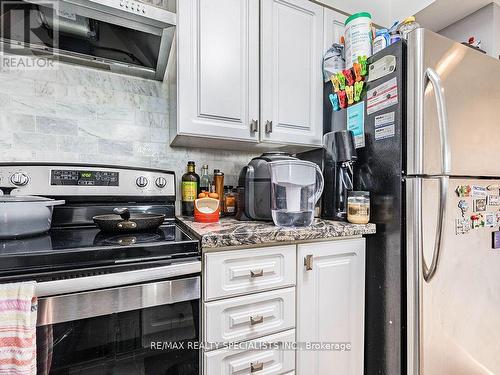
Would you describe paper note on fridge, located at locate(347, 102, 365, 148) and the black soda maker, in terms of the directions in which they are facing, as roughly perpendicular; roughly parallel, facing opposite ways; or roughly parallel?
roughly perpendicular

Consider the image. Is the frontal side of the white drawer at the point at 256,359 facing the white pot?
no

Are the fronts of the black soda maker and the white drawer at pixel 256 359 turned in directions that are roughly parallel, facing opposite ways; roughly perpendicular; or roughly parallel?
roughly parallel

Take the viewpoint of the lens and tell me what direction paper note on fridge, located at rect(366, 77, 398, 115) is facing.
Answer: facing the viewer and to the left of the viewer

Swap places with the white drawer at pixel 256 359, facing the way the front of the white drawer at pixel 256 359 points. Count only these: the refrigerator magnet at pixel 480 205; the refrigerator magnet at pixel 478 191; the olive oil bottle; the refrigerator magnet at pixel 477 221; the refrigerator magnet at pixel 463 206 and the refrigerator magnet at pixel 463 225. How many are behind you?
1

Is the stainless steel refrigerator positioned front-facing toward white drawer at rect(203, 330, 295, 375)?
no

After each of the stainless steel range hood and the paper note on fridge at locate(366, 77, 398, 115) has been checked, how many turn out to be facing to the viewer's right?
0

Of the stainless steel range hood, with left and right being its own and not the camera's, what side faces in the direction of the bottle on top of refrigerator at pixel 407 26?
left

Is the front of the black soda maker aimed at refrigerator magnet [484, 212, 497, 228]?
no

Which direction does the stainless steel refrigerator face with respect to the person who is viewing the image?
facing the viewer and to the right of the viewer

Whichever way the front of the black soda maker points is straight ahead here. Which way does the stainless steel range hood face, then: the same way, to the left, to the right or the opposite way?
the same way

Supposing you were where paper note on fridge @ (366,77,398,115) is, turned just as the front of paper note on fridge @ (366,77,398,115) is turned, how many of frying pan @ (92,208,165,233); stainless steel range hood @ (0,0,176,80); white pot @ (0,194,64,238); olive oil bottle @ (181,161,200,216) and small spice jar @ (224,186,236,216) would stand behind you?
0

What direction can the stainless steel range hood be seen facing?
toward the camera

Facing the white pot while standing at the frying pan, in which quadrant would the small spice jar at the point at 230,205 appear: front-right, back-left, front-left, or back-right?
back-right

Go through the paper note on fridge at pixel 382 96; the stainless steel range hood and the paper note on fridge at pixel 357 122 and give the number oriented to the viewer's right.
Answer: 0

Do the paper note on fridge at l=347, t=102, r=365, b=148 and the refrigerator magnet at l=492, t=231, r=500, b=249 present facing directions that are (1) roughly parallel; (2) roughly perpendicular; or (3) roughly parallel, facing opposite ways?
roughly perpendicular

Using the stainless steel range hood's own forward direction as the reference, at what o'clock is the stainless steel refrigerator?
The stainless steel refrigerator is roughly at 10 o'clock from the stainless steel range hood.
